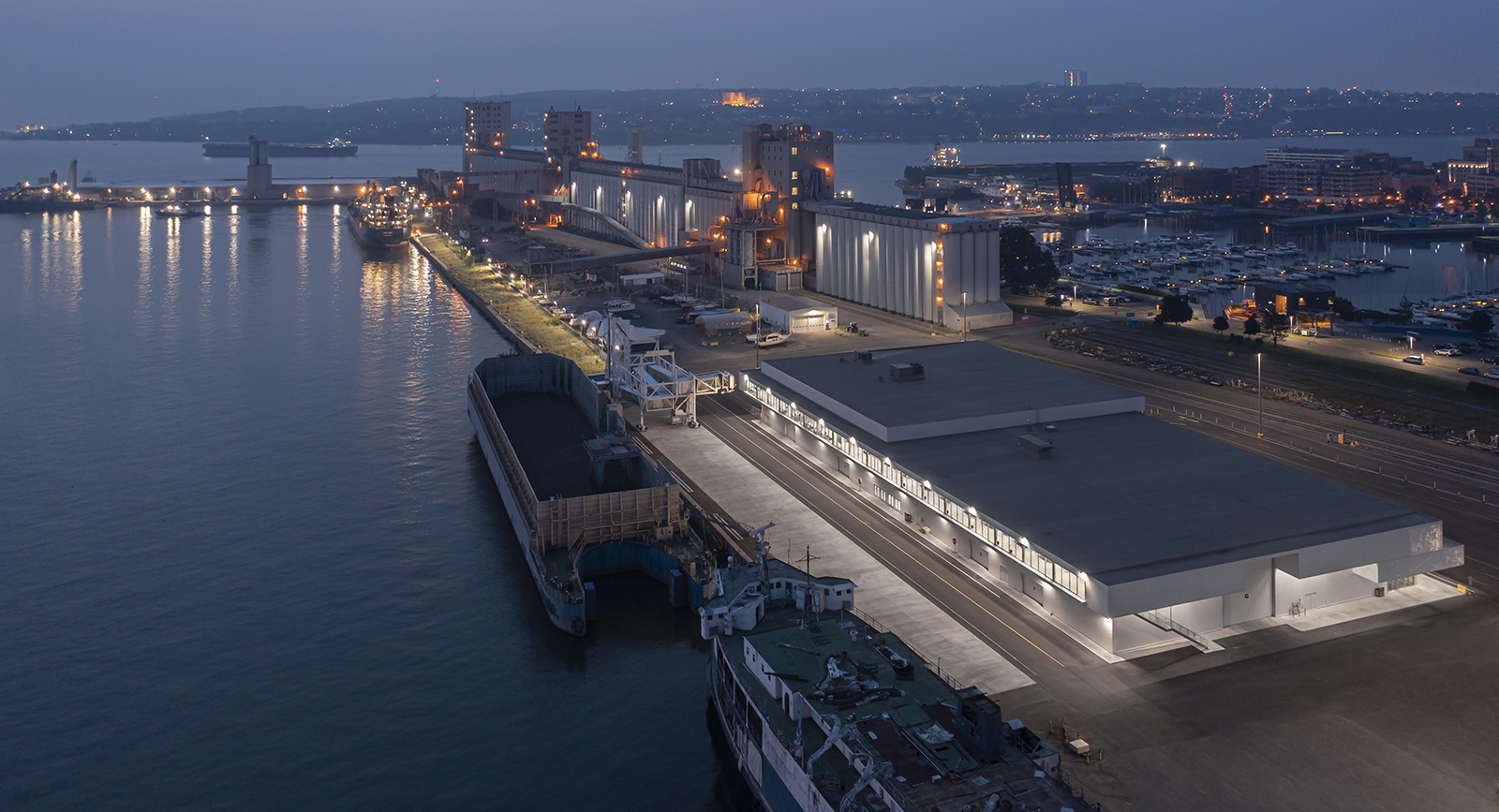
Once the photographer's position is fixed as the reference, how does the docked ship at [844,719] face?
facing away from the viewer and to the left of the viewer

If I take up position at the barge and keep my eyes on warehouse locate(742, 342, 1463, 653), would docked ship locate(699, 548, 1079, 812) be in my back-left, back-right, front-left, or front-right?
front-right

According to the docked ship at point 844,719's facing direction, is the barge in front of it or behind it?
in front

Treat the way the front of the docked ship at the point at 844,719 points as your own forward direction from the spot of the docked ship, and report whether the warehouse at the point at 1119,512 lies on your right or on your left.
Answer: on your right
